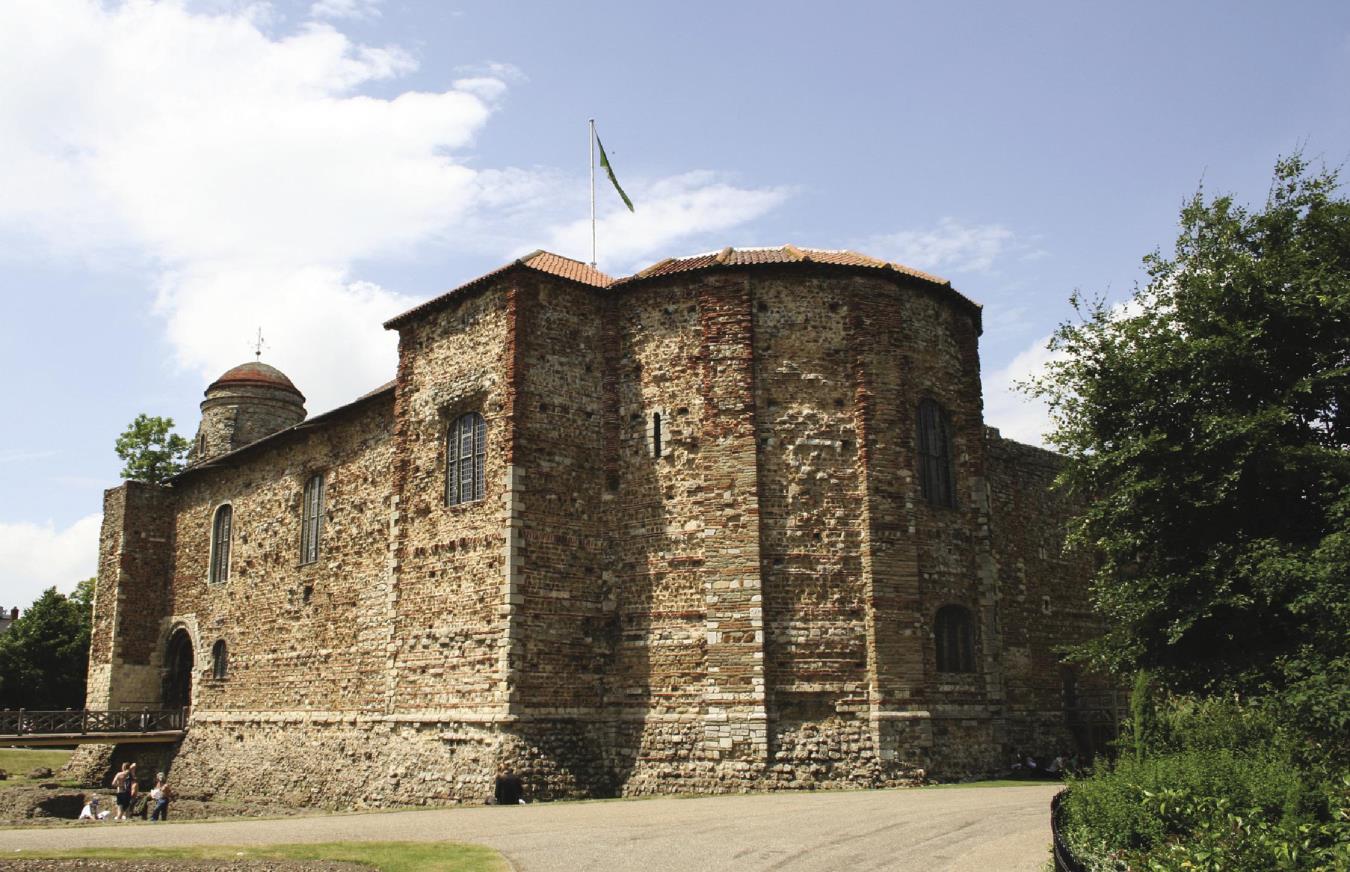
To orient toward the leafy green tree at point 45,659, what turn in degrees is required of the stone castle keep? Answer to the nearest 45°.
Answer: approximately 90° to its right

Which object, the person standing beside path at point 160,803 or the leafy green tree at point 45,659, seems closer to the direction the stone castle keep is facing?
the person standing beside path

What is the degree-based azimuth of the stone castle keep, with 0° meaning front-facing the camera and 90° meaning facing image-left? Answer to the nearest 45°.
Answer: approximately 45°

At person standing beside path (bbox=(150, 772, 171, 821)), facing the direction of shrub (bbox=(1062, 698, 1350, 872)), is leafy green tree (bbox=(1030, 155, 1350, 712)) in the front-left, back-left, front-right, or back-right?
front-left

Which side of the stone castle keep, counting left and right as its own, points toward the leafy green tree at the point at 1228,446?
left

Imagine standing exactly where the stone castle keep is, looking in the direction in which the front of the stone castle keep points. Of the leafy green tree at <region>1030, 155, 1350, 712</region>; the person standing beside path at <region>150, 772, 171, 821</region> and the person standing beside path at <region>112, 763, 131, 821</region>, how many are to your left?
1

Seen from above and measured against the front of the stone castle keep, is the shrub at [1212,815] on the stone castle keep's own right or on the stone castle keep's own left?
on the stone castle keep's own left

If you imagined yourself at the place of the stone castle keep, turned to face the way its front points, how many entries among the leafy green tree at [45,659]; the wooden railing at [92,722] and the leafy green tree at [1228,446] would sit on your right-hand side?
2

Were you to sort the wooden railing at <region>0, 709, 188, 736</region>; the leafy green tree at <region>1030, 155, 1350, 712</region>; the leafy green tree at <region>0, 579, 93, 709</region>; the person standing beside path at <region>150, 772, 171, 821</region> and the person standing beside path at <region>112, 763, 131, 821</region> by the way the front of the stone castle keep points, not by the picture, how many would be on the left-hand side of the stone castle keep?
1

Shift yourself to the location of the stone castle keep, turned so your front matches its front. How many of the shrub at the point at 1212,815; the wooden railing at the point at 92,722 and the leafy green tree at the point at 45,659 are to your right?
2

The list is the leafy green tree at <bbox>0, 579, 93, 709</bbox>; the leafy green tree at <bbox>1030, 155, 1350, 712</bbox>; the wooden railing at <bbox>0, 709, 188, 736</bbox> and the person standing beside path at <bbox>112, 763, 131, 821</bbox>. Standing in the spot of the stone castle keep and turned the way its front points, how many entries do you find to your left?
1

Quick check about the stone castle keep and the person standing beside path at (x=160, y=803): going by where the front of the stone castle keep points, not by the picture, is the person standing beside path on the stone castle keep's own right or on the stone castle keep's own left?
on the stone castle keep's own right

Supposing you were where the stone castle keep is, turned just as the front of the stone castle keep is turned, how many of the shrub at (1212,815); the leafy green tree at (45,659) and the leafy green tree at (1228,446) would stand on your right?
1
